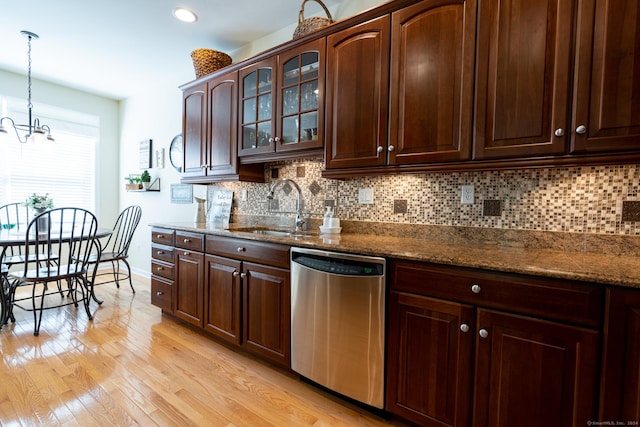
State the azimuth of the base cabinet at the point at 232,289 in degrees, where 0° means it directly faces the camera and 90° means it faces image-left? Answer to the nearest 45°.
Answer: approximately 45°

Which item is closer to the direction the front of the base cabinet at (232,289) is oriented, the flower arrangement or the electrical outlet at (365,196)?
the flower arrangement

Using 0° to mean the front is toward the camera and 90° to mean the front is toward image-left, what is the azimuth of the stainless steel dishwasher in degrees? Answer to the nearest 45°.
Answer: approximately 45°

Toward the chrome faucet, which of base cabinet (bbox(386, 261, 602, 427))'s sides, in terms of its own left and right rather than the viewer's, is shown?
right

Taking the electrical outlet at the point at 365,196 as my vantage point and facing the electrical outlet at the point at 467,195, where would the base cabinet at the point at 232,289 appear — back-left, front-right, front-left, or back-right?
back-right

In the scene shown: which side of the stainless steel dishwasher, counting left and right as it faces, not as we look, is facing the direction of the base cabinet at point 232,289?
right
